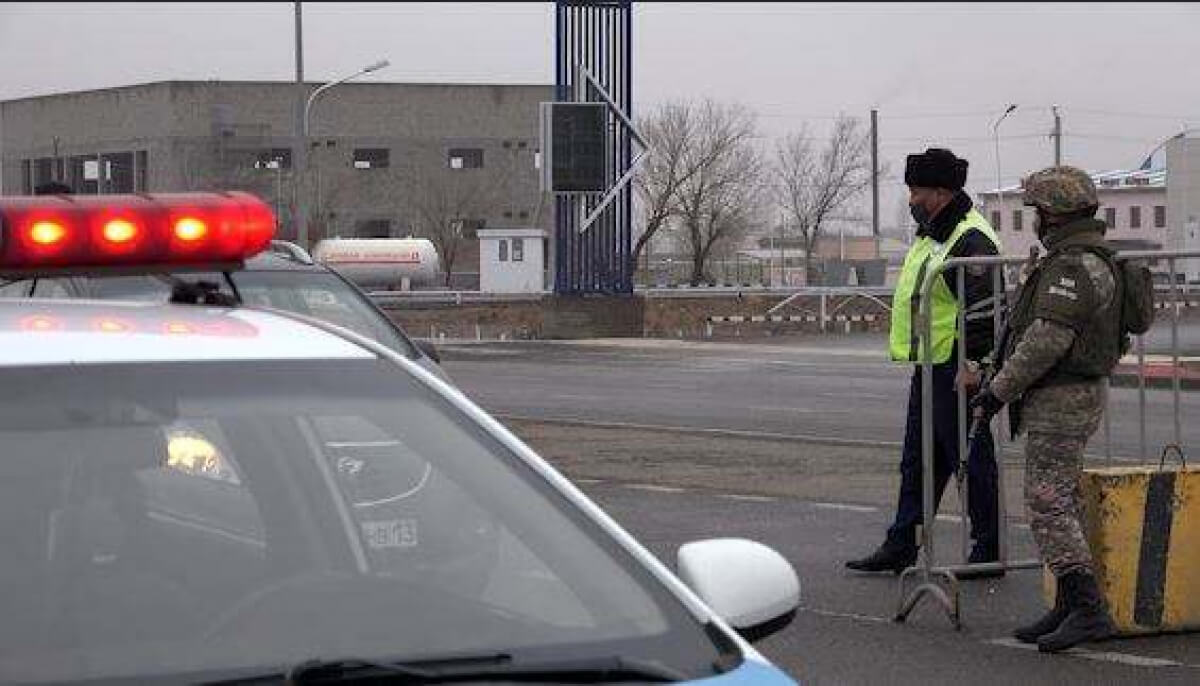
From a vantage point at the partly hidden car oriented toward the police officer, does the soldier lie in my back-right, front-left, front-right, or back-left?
front-right

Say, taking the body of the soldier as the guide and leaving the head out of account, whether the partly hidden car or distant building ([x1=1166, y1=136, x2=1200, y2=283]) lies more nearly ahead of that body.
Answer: the partly hidden car

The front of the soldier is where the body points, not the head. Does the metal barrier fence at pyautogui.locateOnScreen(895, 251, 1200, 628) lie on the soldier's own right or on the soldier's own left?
on the soldier's own right

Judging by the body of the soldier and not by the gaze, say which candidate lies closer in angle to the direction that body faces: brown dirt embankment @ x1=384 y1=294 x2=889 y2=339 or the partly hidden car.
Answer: the partly hidden car

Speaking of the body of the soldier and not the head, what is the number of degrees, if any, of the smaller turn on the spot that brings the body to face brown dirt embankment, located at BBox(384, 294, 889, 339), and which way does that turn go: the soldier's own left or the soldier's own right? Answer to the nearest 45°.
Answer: approximately 90° to the soldier's own right

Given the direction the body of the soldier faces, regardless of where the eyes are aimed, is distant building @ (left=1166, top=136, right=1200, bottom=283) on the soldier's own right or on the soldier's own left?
on the soldier's own right

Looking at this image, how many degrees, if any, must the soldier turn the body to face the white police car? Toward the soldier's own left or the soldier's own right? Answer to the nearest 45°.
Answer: approximately 90° to the soldier's own left

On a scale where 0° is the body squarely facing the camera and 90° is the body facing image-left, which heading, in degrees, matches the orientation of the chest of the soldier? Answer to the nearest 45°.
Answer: approximately 90°

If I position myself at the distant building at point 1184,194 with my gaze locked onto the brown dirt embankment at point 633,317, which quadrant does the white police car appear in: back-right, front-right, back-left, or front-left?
front-left

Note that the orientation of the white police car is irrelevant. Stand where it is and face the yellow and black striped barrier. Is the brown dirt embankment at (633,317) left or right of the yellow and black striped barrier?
left
